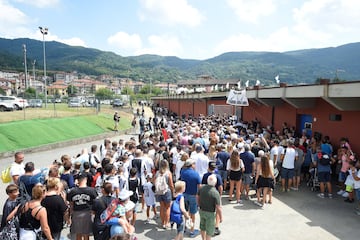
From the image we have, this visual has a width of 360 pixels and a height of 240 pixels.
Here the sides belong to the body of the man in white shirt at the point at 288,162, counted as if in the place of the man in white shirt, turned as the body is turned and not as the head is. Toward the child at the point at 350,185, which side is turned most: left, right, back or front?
right

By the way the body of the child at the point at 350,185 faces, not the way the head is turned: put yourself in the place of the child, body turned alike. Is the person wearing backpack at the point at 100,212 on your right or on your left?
on your left

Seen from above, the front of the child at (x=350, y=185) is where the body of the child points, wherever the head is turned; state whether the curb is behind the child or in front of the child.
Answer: in front

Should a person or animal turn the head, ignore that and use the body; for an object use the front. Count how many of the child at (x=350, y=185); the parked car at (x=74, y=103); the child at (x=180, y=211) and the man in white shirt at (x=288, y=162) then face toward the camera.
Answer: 1

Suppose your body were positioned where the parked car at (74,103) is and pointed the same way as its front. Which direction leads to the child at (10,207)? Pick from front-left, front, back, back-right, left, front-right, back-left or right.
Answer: front

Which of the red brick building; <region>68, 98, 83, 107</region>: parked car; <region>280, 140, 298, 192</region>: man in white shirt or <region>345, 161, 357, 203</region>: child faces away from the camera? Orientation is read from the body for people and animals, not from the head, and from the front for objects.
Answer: the man in white shirt

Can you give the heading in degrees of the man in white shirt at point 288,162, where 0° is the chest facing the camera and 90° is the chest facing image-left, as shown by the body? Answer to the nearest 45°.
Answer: approximately 180°

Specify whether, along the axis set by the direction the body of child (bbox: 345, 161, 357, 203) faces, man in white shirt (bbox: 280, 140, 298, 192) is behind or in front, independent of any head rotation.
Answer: in front

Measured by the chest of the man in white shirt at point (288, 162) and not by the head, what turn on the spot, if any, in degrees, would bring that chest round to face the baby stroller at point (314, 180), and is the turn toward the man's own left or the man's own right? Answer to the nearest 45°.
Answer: approximately 45° to the man's own right

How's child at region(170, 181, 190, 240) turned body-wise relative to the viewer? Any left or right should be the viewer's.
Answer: facing away from the viewer and to the right of the viewer

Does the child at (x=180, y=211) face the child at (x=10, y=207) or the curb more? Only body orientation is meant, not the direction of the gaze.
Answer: the curb

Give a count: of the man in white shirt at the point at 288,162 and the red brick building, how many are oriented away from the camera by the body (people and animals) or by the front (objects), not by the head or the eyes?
1
